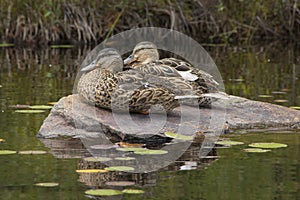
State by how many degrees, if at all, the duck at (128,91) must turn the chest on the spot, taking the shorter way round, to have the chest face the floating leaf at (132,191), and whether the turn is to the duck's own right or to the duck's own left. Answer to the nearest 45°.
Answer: approximately 90° to the duck's own left

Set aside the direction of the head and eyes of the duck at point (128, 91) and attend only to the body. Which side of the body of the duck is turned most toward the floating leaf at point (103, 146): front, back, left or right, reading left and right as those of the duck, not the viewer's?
left

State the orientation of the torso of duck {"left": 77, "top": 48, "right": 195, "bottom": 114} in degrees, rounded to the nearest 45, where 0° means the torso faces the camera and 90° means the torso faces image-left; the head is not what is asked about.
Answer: approximately 90°

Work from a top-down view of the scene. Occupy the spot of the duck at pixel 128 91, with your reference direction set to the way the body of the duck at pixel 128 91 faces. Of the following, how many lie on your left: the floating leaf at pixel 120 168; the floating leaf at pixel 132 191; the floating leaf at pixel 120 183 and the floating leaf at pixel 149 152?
4

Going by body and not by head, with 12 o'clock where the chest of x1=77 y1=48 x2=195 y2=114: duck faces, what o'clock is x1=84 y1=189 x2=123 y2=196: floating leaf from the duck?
The floating leaf is roughly at 9 o'clock from the duck.

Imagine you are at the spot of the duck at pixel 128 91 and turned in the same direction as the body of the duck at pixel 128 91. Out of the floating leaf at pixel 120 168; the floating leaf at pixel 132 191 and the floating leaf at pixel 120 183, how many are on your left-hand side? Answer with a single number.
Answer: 3

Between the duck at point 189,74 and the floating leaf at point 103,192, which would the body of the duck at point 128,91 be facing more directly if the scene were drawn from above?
the floating leaf

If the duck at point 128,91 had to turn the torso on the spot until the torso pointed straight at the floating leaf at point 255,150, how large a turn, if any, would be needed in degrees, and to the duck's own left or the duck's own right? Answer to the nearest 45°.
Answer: approximately 135° to the duck's own left

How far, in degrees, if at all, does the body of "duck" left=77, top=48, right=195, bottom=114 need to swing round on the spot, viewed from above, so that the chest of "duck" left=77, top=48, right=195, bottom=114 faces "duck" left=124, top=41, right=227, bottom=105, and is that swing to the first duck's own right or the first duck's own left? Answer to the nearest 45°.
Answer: approximately 135° to the first duck's own right
